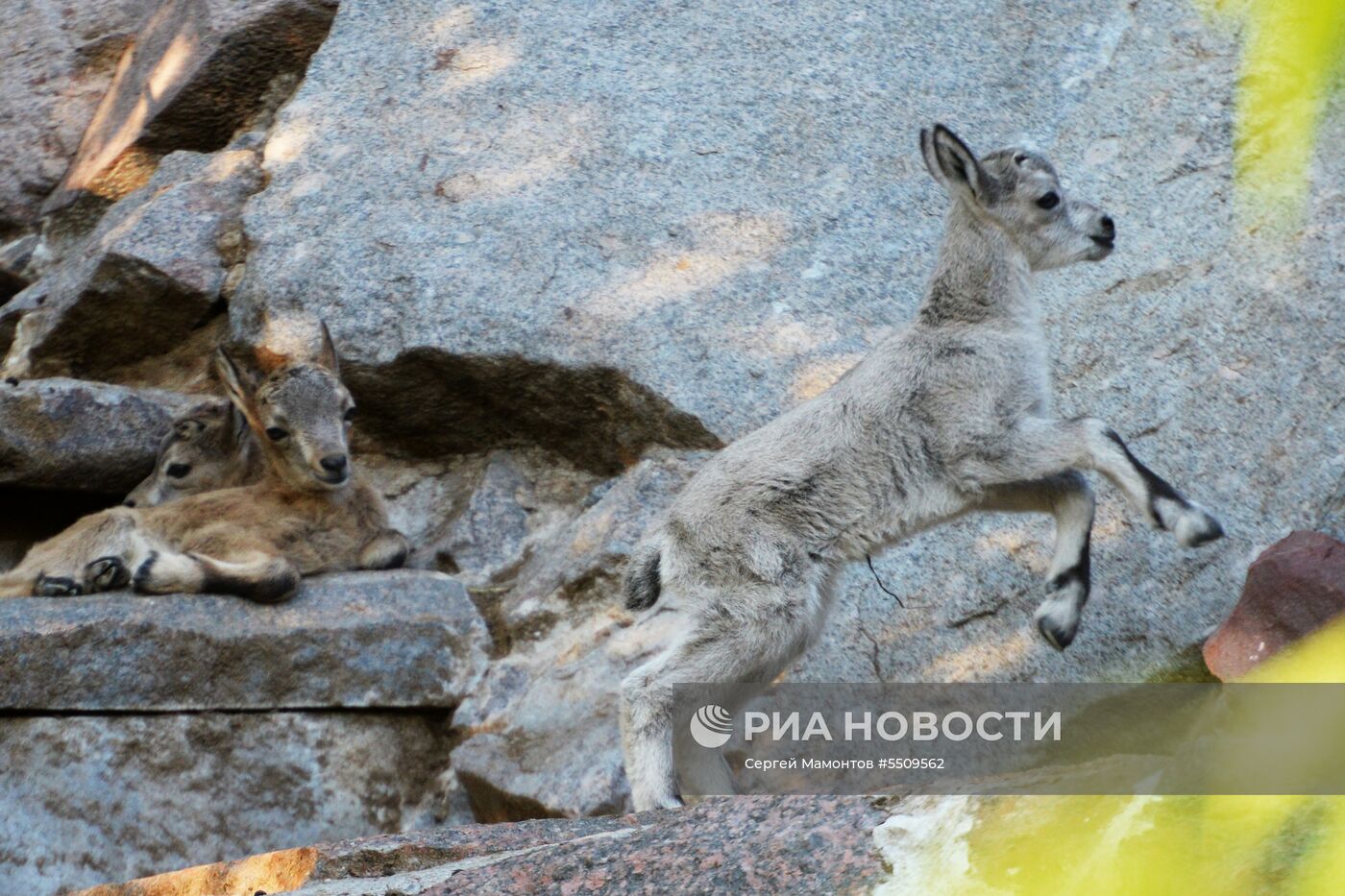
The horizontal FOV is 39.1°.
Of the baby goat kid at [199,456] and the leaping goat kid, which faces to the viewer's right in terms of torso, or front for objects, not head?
the leaping goat kid

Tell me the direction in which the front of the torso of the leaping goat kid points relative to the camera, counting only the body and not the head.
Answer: to the viewer's right

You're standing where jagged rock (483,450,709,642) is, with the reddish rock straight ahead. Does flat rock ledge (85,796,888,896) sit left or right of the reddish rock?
right

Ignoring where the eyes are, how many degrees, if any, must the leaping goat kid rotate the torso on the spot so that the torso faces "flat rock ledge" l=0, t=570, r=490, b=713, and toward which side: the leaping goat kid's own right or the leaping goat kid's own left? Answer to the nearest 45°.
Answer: approximately 180°

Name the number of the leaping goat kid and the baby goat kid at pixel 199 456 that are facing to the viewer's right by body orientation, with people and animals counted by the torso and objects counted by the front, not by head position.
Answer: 1
